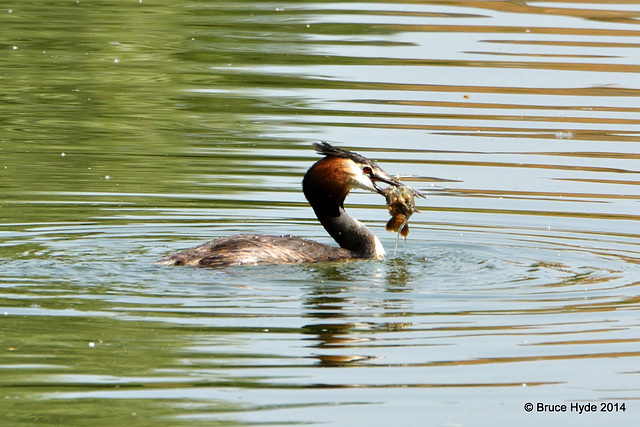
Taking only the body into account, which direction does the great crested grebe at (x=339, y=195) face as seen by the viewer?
to the viewer's right
